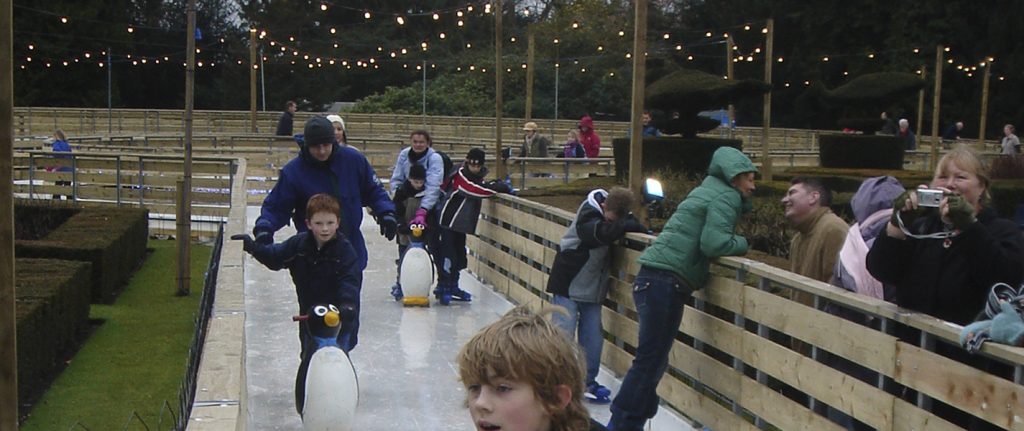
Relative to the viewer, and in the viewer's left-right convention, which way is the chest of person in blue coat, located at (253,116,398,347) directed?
facing the viewer

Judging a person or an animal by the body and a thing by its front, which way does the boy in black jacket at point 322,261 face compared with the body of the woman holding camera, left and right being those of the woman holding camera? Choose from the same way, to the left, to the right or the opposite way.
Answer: to the left

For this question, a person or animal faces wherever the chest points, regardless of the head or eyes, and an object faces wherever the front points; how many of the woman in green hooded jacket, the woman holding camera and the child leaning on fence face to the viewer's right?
2

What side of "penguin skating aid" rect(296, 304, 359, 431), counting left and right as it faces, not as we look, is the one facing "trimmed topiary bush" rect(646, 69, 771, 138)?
back

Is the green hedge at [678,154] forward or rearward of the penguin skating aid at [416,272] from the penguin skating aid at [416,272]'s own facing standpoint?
rearward

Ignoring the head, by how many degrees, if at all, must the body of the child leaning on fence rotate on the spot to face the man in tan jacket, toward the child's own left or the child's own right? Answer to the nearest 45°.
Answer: approximately 45° to the child's own right

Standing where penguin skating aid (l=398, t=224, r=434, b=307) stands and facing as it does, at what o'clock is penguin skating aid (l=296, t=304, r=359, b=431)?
penguin skating aid (l=296, t=304, r=359, b=431) is roughly at 12 o'clock from penguin skating aid (l=398, t=224, r=434, b=307).

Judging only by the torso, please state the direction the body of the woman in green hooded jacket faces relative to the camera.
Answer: to the viewer's right

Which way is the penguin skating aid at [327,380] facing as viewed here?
toward the camera

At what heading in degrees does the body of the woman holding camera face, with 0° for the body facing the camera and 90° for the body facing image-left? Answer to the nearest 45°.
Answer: approximately 45°

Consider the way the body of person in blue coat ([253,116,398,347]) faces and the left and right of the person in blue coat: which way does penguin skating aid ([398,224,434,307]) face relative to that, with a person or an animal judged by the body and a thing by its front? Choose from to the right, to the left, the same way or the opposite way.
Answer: the same way

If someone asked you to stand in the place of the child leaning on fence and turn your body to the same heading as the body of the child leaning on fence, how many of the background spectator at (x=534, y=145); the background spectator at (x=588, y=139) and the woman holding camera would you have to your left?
2

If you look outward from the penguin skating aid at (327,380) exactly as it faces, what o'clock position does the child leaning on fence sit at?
The child leaning on fence is roughly at 8 o'clock from the penguin skating aid.

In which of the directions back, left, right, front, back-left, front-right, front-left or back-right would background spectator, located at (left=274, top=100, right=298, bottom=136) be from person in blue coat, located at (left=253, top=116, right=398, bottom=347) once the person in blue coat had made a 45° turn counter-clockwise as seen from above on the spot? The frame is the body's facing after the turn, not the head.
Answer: back-left

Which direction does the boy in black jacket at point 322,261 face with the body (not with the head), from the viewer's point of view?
toward the camera

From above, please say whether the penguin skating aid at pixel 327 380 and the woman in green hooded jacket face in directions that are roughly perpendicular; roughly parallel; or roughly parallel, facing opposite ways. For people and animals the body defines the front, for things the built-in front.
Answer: roughly perpendicular

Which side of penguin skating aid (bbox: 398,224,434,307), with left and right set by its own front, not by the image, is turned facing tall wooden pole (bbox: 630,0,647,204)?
left

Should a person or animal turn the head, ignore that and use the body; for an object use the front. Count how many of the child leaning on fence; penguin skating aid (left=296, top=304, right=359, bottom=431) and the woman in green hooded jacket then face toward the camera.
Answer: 1
